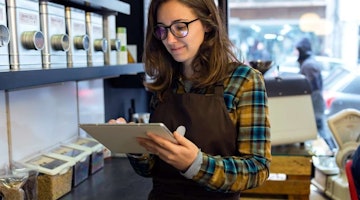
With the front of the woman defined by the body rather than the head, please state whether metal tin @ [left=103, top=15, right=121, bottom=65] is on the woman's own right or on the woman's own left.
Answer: on the woman's own right

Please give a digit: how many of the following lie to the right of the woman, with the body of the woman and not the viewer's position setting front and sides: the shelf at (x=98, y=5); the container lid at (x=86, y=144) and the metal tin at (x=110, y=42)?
3

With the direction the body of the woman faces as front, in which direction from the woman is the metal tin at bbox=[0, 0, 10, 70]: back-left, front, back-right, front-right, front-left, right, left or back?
front-right

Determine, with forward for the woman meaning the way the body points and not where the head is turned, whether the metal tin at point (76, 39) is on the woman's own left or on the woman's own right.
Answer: on the woman's own right

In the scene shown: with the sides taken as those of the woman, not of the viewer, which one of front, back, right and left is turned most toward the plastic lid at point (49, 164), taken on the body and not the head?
right

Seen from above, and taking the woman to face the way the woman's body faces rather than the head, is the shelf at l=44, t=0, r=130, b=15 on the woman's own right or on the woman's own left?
on the woman's own right

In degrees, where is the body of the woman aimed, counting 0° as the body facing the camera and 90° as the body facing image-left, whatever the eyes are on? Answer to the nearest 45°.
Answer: approximately 45°

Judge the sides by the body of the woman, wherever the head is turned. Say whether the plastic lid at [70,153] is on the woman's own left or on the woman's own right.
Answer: on the woman's own right

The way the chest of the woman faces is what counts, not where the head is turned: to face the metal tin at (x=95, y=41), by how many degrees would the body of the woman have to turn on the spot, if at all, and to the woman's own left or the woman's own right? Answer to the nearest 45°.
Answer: approximately 90° to the woman's own right

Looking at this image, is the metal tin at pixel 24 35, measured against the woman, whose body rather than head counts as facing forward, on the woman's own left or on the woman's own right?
on the woman's own right
